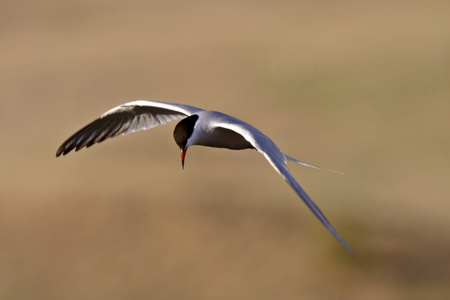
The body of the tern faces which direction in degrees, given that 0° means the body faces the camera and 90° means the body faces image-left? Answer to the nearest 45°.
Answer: approximately 45°
